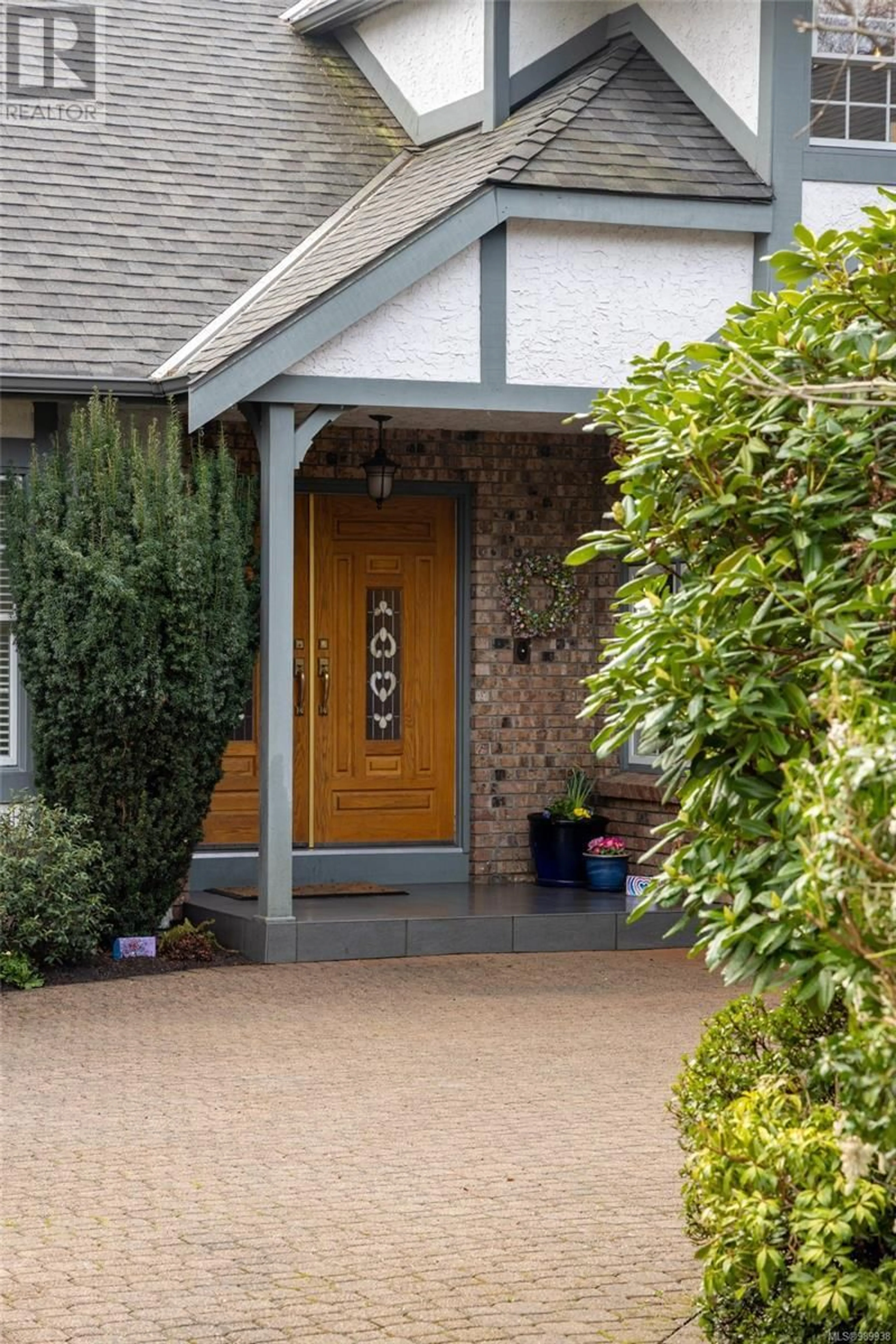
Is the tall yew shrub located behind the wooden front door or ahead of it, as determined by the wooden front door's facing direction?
ahead

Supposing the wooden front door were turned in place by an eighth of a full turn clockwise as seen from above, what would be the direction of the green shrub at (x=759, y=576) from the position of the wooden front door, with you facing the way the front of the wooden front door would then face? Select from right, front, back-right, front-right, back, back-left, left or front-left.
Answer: front-left

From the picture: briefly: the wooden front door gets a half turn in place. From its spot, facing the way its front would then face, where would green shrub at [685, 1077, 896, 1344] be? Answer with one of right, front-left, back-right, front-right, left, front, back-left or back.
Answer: back

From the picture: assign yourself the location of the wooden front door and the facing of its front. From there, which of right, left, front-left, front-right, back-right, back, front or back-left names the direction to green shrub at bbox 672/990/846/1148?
front

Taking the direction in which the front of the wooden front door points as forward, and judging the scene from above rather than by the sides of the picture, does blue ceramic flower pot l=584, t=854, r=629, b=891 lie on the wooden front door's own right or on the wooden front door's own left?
on the wooden front door's own left

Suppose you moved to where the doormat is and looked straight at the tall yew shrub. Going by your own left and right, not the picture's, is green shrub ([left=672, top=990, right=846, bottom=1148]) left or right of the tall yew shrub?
left

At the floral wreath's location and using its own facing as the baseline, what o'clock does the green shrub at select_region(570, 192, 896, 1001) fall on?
The green shrub is roughly at 12 o'clock from the floral wreath.

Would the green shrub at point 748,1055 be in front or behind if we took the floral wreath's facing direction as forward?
in front

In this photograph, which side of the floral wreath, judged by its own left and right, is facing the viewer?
front

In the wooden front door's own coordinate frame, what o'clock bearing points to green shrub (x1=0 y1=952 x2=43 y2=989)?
The green shrub is roughly at 1 o'clock from the wooden front door.

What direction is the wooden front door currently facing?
toward the camera

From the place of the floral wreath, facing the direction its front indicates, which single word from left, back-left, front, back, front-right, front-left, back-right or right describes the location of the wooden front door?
right

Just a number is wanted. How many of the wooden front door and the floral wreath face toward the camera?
2
